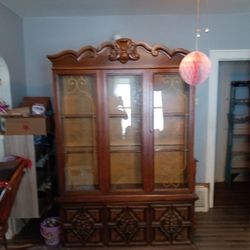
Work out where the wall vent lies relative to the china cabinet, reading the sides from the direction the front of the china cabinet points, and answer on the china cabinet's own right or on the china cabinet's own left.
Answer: on the china cabinet's own left

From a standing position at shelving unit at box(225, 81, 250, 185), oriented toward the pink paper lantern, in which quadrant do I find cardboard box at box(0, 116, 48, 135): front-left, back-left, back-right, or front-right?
front-right

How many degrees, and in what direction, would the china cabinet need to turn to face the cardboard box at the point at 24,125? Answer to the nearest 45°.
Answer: approximately 90° to its right

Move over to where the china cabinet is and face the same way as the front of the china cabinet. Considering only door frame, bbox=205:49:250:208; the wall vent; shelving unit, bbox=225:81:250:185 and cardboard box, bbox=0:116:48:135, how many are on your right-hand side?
1

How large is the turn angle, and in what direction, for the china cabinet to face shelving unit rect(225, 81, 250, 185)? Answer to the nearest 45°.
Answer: approximately 135° to its left

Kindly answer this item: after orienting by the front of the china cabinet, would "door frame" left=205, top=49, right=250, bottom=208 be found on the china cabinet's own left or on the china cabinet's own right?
on the china cabinet's own left

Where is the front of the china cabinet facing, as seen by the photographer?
facing the viewer
